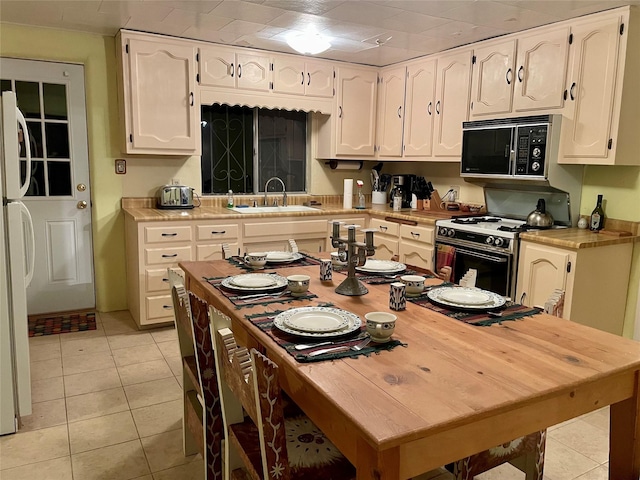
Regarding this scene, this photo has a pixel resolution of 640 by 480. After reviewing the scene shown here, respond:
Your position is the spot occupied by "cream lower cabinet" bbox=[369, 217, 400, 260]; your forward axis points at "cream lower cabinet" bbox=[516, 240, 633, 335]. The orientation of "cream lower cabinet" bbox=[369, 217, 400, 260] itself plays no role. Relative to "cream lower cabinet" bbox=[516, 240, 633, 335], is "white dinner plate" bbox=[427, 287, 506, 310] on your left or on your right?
right

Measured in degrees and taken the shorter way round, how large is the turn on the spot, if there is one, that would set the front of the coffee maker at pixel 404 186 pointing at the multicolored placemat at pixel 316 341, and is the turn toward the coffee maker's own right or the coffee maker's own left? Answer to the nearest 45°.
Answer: approximately 45° to the coffee maker's own left

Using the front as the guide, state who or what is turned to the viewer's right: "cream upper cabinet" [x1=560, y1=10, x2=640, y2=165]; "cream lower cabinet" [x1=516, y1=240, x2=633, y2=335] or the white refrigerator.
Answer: the white refrigerator

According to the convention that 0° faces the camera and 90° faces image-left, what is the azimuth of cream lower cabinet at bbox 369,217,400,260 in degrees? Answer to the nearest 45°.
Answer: approximately 45°

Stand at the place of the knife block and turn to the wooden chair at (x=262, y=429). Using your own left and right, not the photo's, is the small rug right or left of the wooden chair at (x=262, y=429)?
right

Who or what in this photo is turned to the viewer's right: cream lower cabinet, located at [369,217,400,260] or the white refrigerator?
the white refrigerator
